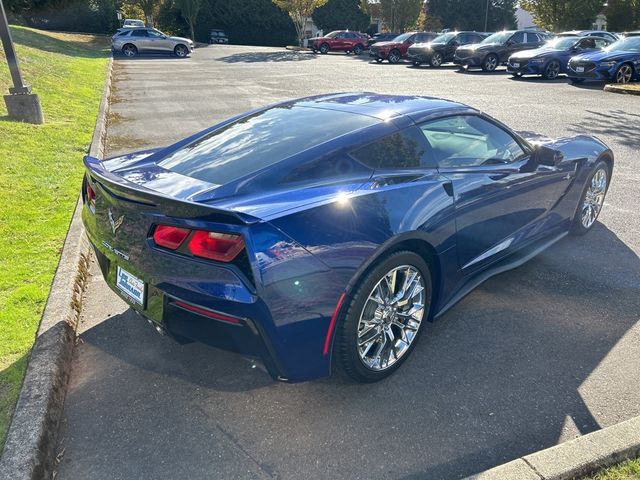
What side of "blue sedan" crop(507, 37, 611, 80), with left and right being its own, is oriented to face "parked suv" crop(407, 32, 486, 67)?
right

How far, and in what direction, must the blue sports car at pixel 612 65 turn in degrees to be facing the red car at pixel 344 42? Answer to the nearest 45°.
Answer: approximately 90° to its right

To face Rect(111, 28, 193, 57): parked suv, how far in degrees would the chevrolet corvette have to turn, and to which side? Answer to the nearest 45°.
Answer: approximately 45° to its left

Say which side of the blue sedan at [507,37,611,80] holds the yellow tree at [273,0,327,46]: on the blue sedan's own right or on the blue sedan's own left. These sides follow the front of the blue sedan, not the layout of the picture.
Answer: on the blue sedan's own right

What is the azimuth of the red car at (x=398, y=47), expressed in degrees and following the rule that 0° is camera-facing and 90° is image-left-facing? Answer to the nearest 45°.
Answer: approximately 45°

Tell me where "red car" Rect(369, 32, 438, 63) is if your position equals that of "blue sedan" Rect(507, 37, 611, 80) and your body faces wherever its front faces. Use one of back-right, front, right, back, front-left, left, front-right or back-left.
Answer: right

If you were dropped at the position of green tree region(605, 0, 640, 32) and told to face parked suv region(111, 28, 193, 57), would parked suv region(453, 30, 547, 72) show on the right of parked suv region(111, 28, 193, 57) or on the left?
left

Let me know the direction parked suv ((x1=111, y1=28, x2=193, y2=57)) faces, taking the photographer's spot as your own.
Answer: facing to the right of the viewer

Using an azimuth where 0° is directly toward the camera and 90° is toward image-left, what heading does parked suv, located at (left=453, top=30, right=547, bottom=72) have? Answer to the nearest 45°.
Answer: approximately 45°

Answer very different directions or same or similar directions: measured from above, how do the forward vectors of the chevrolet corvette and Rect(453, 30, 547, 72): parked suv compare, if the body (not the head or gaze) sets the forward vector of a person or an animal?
very different directions
